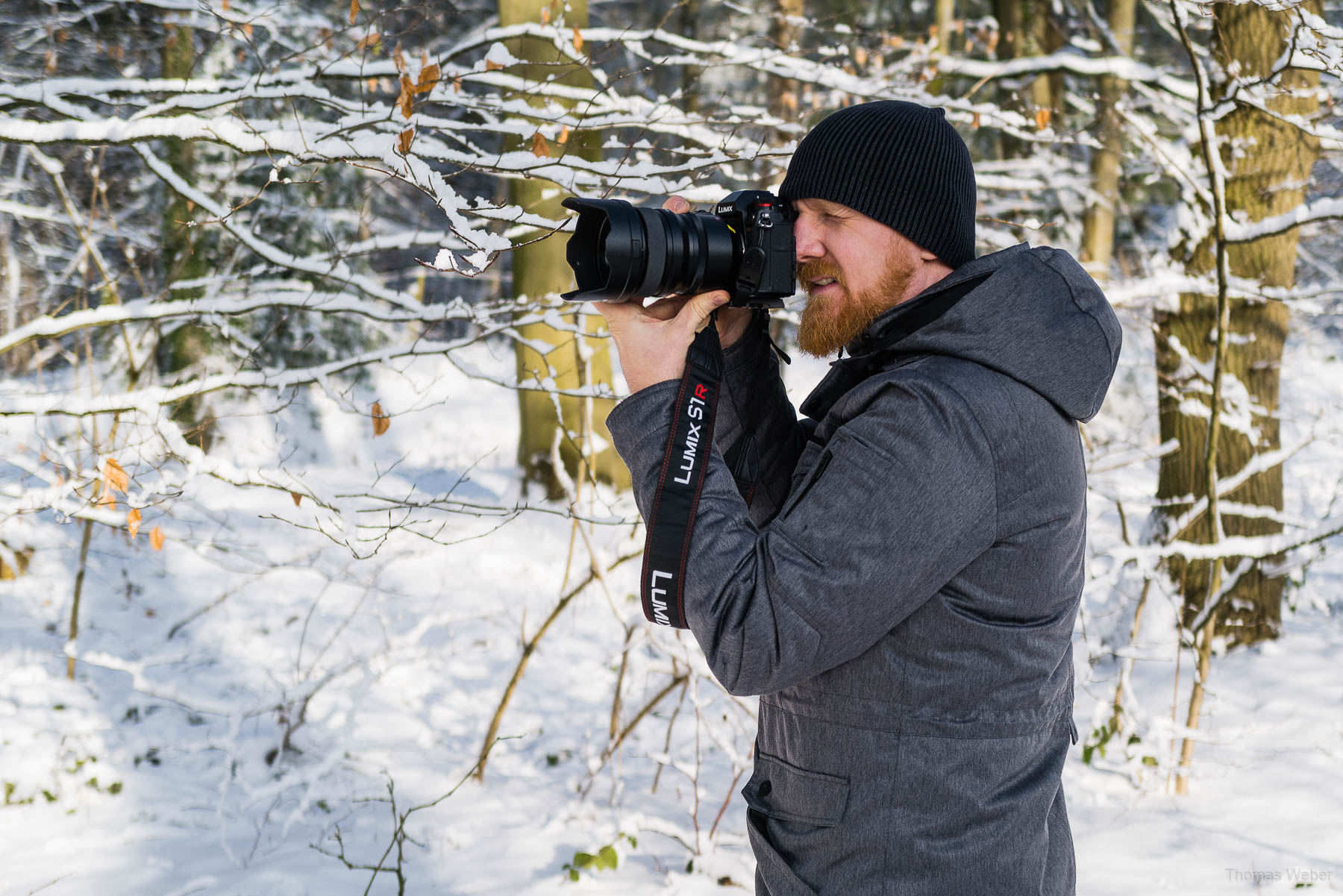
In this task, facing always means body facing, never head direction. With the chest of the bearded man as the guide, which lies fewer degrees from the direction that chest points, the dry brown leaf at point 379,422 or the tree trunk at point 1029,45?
the dry brown leaf

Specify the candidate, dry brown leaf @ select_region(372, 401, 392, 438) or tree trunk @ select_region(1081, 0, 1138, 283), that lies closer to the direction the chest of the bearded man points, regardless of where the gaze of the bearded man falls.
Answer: the dry brown leaf

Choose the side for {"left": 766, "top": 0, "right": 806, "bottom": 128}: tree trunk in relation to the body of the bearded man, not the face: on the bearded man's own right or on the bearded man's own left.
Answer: on the bearded man's own right

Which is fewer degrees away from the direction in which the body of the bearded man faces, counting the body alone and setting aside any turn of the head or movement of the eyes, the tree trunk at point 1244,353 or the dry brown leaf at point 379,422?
the dry brown leaf

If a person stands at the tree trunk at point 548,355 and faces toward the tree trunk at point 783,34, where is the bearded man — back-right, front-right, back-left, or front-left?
back-right

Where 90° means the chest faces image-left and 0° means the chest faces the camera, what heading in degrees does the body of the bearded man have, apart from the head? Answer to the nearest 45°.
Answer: approximately 90°

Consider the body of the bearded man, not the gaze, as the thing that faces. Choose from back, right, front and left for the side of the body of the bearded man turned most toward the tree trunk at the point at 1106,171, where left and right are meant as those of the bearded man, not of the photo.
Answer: right
